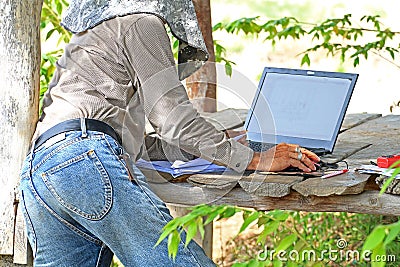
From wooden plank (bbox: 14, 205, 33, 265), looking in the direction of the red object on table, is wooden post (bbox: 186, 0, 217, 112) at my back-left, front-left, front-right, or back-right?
front-left

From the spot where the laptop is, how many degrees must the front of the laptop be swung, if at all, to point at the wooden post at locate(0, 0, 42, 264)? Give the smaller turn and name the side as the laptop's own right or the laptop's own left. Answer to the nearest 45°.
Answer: approximately 45° to the laptop's own right

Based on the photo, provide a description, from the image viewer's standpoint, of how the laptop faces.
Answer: facing the viewer and to the left of the viewer

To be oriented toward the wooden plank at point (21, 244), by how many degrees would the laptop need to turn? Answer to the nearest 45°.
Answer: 0° — it already faces it

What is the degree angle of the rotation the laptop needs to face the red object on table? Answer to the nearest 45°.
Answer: approximately 90° to its left

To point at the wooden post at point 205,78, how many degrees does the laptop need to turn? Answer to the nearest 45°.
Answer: approximately 90° to its right

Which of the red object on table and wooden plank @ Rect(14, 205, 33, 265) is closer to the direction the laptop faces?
the wooden plank
